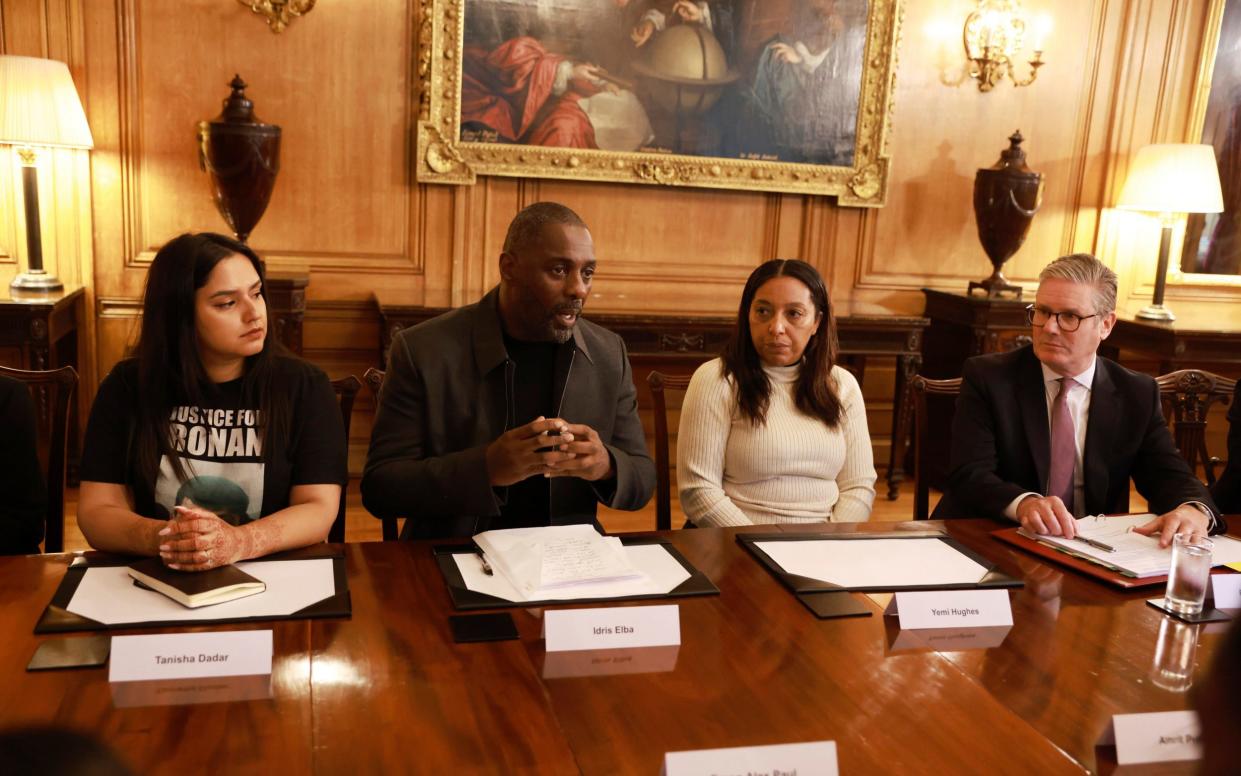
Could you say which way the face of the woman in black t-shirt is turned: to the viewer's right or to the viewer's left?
to the viewer's right

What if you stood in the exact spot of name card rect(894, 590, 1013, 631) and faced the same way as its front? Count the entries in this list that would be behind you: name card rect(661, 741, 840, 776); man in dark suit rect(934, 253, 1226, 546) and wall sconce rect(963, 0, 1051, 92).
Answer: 2

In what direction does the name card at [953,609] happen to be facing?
toward the camera

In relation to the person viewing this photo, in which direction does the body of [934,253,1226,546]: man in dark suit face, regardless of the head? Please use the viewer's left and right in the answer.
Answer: facing the viewer

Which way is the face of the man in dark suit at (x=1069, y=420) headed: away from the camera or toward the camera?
toward the camera

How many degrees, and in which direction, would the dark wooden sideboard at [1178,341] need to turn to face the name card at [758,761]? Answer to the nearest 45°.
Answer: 0° — it already faces it

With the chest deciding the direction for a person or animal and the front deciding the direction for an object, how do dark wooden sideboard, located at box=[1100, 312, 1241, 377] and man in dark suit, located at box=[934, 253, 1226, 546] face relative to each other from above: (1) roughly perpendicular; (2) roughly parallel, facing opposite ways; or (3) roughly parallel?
roughly parallel

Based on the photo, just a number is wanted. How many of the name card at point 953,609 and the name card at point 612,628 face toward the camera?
2

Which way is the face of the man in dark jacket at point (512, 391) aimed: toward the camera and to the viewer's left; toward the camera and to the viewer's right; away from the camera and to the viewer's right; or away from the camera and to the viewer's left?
toward the camera and to the viewer's right

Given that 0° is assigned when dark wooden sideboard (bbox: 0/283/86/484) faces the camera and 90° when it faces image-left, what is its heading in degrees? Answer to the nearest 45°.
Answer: approximately 0°

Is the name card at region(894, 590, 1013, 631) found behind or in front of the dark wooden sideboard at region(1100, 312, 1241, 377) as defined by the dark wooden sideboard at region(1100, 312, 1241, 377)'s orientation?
in front

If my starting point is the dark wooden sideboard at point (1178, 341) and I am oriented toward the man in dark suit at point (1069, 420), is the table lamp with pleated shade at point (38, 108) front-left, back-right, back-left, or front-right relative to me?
front-right

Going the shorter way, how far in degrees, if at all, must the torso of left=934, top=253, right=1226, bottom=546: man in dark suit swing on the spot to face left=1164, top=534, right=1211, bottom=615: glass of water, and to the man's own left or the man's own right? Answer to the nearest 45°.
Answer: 0° — they already face it

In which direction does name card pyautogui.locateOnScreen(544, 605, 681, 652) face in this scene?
toward the camera

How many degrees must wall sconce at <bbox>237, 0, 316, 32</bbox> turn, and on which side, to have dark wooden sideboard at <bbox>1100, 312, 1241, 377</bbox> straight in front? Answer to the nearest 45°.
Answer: approximately 90° to its left

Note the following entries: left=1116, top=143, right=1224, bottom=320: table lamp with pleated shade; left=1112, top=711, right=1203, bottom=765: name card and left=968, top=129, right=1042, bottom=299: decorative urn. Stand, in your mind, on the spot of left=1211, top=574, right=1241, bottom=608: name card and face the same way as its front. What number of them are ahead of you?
1

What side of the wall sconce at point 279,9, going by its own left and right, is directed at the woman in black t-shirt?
front

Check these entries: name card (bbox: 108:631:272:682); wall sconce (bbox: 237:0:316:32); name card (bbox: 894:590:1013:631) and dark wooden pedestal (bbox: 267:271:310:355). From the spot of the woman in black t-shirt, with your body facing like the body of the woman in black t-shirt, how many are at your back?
2
